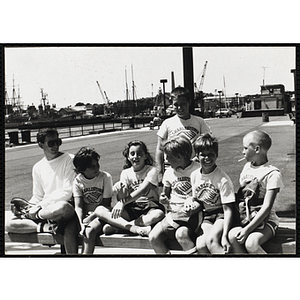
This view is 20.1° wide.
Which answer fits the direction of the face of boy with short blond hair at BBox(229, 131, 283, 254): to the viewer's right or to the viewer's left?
to the viewer's left

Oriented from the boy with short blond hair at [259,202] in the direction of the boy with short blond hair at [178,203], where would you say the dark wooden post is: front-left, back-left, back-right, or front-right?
front-right

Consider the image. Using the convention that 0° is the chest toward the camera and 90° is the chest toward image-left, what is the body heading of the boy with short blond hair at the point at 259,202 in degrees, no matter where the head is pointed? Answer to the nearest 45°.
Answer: approximately 45°

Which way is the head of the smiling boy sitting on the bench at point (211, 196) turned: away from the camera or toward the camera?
toward the camera
